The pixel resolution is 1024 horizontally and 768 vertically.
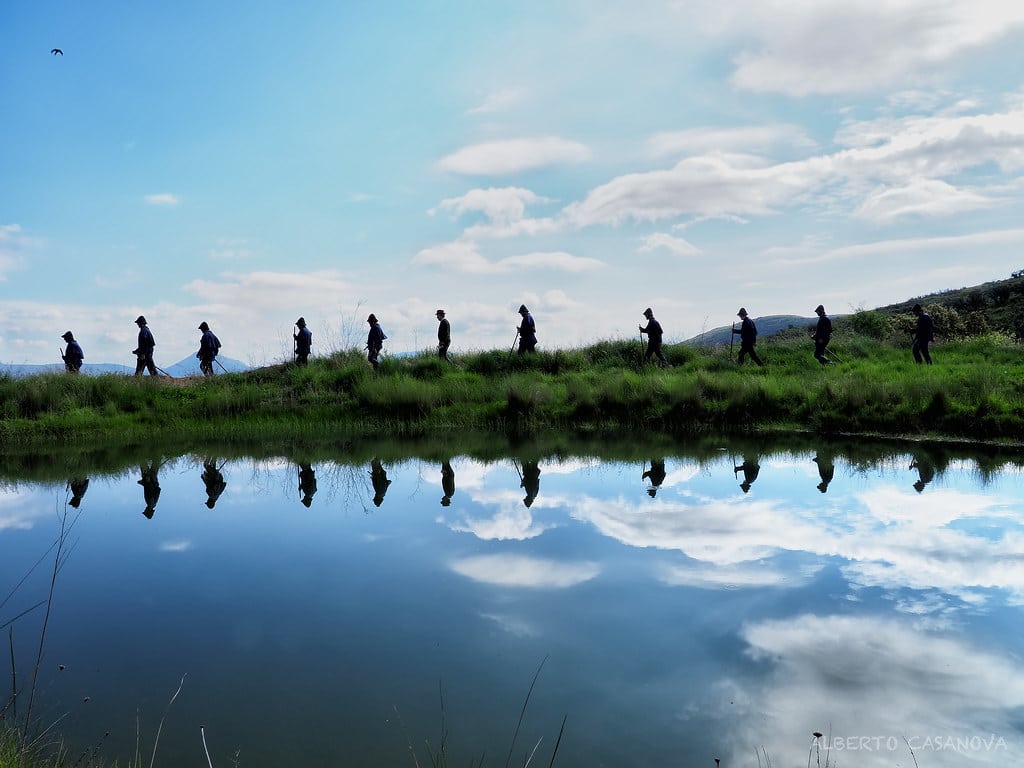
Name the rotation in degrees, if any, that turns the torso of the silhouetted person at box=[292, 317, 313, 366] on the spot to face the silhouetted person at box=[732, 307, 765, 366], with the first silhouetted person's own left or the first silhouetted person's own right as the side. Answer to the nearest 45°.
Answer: approximately 180°

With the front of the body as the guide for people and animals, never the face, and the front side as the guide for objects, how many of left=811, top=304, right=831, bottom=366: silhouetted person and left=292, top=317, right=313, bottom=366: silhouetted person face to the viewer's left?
2

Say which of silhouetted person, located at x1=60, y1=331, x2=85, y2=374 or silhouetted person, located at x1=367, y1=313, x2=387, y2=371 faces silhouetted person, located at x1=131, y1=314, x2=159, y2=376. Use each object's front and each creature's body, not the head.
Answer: silhouetted person, located at x1=367, y1=313, x2=387, y2=371

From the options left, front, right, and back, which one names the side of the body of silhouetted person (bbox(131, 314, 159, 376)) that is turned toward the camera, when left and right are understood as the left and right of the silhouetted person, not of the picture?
left

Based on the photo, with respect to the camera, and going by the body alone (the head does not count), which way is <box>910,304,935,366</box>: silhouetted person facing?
to the viewer's left

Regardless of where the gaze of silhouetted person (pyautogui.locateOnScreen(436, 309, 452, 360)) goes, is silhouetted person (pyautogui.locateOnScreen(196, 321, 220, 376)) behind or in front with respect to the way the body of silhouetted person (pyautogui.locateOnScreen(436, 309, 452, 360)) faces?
in front

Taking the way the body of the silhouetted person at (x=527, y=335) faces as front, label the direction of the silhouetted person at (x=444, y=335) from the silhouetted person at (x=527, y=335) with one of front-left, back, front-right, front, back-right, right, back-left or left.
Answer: front

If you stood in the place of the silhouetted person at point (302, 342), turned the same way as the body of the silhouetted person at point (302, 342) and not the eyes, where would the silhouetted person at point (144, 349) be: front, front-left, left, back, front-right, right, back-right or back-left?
front

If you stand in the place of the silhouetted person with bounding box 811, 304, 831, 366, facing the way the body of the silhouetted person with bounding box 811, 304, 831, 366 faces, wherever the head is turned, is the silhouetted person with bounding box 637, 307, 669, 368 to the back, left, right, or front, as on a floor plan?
front

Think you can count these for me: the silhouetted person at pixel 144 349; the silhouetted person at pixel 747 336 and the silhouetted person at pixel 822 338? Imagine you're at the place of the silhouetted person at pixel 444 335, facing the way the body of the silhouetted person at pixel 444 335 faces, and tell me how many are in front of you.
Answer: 1

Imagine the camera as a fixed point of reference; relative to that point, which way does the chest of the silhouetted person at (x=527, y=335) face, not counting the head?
to the viewer's left

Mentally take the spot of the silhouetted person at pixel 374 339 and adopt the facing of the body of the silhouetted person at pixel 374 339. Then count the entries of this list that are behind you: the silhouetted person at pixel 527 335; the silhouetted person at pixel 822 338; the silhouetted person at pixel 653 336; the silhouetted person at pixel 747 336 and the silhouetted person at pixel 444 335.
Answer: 5

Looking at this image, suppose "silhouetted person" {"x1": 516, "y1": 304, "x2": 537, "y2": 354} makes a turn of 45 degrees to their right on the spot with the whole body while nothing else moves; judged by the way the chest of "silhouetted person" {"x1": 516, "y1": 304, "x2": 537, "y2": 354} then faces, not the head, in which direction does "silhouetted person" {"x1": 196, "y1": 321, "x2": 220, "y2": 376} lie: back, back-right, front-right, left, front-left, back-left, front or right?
front-left

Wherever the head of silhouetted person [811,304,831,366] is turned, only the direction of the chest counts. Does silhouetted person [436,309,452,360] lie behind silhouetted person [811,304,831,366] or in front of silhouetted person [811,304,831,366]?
in front

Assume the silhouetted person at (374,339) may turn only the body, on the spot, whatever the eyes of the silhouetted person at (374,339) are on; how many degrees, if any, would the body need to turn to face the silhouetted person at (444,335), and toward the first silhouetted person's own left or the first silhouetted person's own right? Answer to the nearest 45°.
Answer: approximately 180°

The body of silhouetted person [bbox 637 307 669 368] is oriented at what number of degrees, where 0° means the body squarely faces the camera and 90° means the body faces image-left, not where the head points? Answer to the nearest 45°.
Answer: approximately 90°
